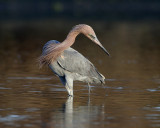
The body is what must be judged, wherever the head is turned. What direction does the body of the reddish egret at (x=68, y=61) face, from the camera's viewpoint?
to the viewer's left
